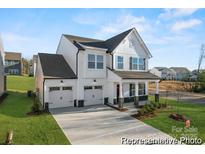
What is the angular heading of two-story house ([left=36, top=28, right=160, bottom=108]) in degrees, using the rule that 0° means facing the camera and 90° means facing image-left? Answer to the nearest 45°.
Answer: approximately 315°
